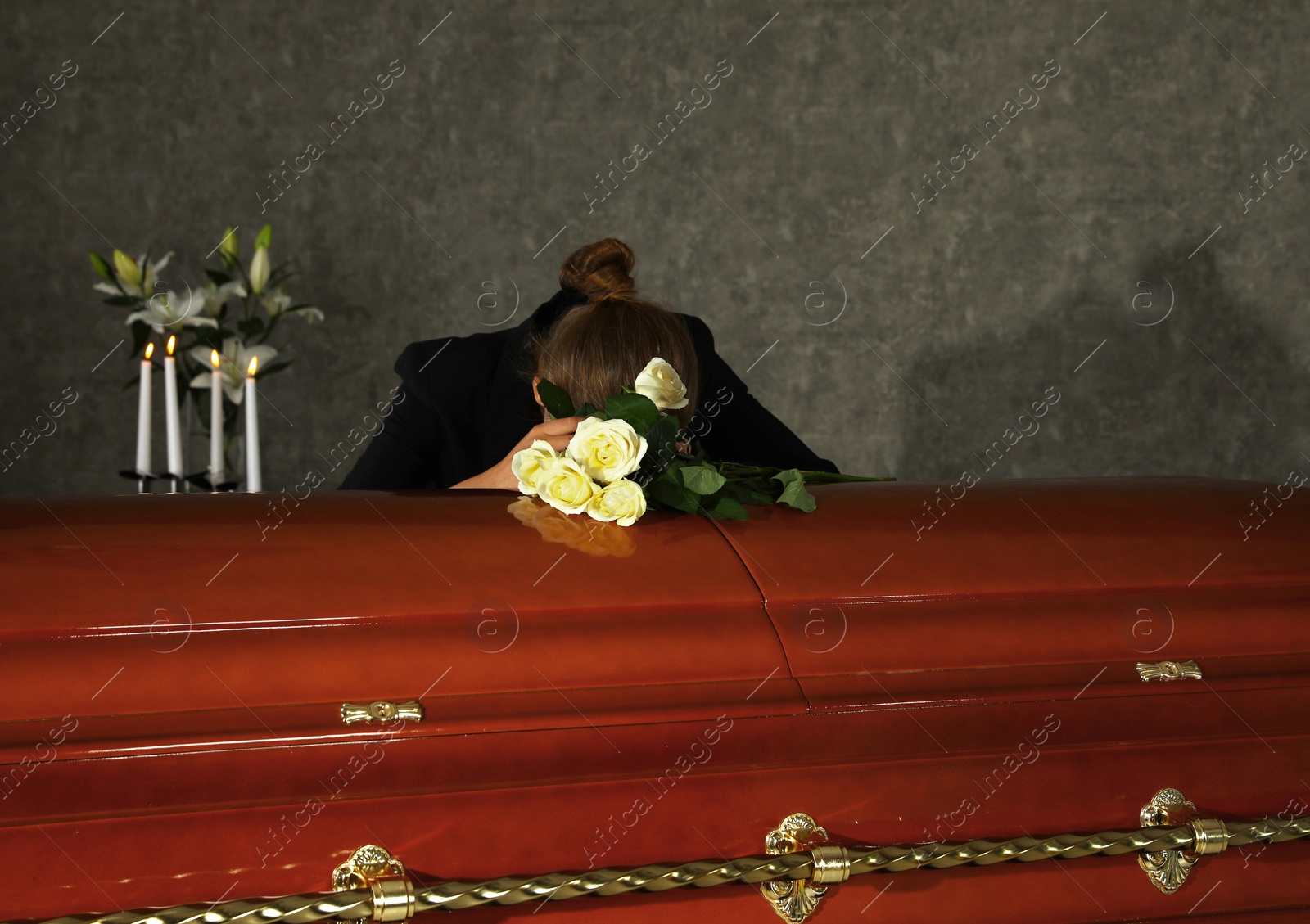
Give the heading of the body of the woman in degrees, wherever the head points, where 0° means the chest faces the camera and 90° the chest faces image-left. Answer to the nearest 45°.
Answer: approximately 0°
